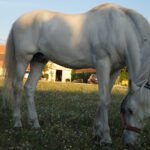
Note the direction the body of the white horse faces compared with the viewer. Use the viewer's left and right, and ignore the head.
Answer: facing the viewer and to the right of the viewer
